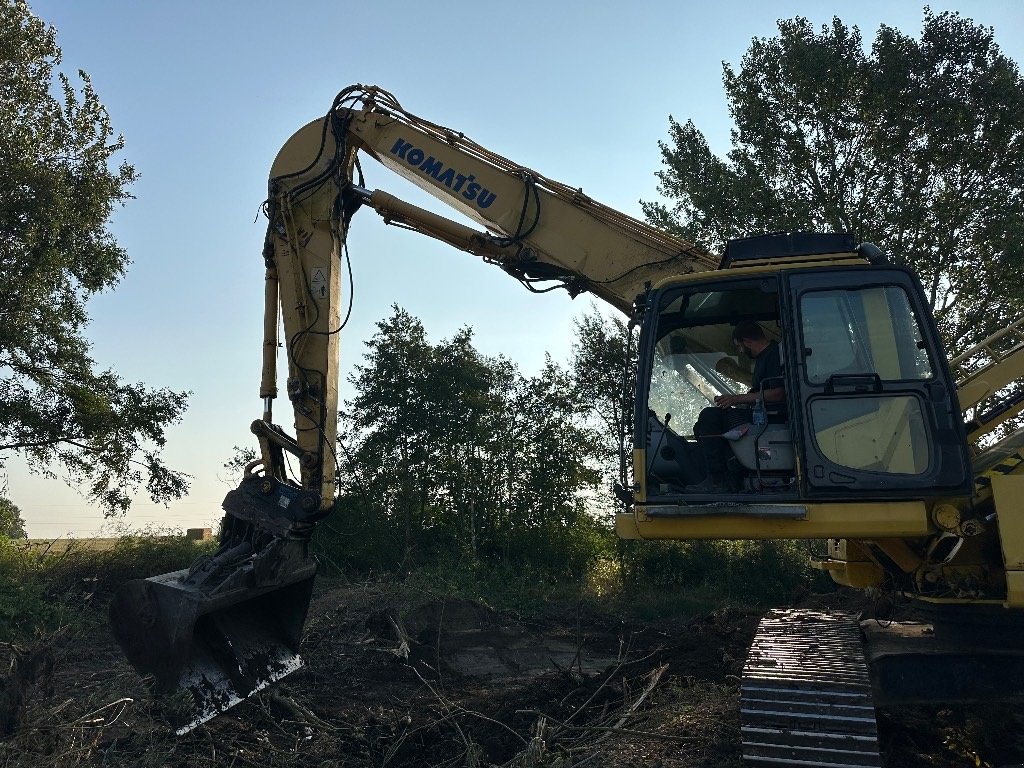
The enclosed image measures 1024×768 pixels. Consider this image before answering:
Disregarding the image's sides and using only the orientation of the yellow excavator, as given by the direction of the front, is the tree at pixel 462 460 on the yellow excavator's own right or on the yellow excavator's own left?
on the yellow excavator's own right

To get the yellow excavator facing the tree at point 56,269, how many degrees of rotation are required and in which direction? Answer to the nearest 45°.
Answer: approximately 45° to its right

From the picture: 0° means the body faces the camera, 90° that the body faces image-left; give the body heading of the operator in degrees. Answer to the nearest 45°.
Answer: approximately 90°

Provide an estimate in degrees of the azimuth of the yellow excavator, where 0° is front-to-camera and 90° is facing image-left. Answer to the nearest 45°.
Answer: approximately 90°

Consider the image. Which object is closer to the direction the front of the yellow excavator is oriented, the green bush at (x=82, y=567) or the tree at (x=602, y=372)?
the green bush
